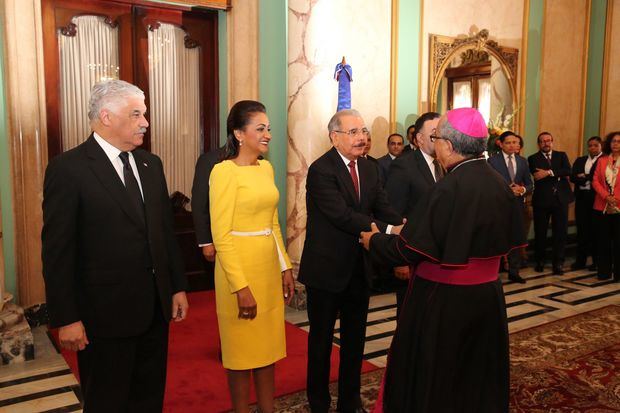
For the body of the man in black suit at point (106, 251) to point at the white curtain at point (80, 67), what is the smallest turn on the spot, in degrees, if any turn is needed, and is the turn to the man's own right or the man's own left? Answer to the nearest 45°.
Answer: approximately 135° to the man's own left

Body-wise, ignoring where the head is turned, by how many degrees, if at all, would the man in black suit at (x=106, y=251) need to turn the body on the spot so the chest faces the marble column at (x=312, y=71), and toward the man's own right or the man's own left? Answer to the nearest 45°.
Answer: approximately 90° to the man's own left

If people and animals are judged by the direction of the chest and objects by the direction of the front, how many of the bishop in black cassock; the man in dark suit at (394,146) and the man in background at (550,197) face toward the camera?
2

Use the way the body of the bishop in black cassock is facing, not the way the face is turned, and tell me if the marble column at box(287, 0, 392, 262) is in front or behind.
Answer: in front

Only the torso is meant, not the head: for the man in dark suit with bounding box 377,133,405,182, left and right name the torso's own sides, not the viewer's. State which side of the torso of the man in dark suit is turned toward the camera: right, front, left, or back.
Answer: front

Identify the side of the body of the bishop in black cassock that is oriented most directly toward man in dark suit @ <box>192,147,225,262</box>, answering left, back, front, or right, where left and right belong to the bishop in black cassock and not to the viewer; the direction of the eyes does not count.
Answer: front

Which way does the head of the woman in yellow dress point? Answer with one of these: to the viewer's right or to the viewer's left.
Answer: to the viewer's right

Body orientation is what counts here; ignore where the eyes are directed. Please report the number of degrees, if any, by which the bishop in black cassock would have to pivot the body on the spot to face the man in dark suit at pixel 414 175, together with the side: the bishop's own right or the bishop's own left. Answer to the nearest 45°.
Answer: approximately 45° to the bishop's own right

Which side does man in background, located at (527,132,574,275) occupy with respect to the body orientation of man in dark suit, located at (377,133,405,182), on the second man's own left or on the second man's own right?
on the second man's own left

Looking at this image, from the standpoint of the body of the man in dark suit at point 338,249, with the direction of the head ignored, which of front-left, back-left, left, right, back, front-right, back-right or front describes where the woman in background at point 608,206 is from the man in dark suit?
left

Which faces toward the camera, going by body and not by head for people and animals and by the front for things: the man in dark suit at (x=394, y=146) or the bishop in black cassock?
the man in dark suit

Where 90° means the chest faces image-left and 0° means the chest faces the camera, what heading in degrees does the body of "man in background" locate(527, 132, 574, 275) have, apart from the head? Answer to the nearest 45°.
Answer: approximately 0°

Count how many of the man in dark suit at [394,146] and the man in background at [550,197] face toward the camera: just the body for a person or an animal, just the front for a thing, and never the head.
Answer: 2

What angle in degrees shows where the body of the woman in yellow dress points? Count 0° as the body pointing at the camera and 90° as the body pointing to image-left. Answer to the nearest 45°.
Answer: approximately 315°
